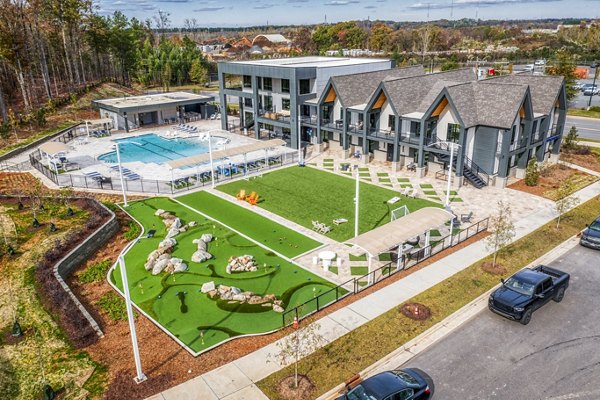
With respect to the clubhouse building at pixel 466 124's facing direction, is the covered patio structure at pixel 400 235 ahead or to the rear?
ahead

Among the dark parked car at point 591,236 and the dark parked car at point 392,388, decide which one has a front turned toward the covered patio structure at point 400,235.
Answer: the dark parked car at point 591,236

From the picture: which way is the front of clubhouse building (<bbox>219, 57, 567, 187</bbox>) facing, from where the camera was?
facing the viewer and to the left of the viewer

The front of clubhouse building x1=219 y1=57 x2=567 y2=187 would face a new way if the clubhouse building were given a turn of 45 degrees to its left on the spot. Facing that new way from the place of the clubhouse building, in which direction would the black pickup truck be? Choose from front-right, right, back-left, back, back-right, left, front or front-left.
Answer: front

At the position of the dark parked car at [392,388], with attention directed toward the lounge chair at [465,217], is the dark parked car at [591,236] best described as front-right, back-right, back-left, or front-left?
front-right

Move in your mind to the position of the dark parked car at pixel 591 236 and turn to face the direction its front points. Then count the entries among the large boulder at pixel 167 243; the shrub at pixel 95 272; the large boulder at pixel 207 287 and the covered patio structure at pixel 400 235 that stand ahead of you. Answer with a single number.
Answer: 4

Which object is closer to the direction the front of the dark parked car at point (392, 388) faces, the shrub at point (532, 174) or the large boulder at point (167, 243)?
the large boulder

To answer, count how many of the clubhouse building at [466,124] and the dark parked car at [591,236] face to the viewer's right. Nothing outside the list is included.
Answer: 0

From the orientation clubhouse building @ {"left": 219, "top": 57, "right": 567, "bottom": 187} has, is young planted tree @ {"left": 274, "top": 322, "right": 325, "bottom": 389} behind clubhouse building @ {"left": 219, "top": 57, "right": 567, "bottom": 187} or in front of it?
in front

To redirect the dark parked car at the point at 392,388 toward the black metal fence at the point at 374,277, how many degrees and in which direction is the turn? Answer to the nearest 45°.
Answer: approximately 135° to its right

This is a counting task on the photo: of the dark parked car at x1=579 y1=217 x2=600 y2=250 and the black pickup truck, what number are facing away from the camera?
0

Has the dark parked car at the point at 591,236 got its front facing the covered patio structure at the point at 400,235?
yes

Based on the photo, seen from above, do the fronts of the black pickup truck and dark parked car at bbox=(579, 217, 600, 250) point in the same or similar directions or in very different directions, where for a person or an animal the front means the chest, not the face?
same or similar directions

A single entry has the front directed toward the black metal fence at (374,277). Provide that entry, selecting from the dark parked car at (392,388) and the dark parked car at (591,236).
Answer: the dark parked car at (591,236)
